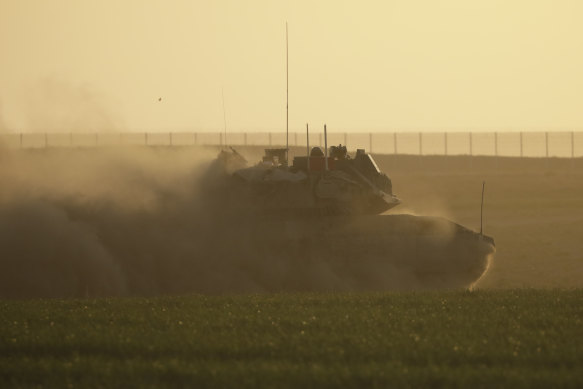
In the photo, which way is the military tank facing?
to the viewer's right
